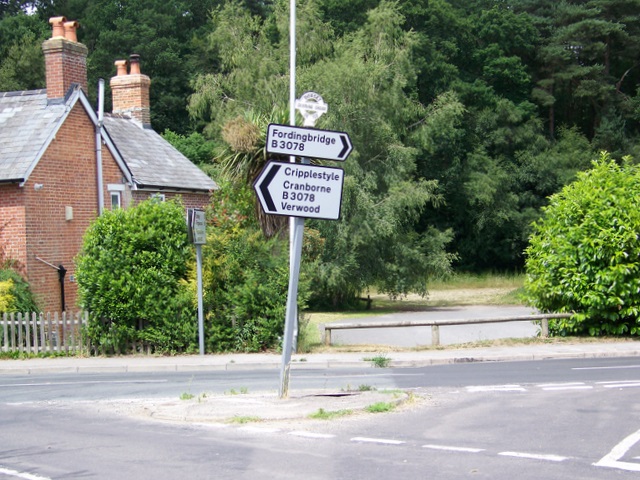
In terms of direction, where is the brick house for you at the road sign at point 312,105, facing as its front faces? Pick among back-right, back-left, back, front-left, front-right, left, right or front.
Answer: back-right

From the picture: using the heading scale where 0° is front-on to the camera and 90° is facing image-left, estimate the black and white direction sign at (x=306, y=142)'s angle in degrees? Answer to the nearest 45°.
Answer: approximately 0°

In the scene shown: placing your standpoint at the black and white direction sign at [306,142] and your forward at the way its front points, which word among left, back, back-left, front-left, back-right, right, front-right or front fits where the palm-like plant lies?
back

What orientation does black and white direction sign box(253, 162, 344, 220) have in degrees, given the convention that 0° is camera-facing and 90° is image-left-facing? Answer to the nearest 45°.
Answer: approximately 0°

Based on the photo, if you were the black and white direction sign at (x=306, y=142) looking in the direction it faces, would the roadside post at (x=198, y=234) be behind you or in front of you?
behind
